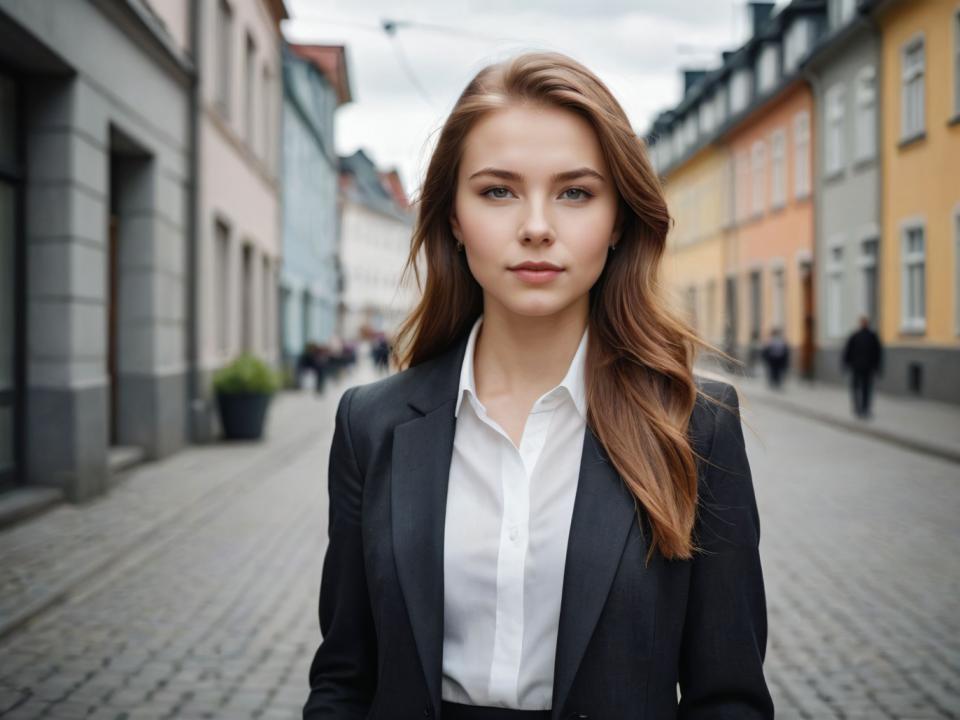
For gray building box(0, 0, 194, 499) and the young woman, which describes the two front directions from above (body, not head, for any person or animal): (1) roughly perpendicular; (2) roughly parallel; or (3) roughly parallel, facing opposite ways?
roughly perpendicular

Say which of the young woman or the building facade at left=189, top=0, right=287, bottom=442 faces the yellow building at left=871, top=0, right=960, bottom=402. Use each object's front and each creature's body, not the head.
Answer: the building facade

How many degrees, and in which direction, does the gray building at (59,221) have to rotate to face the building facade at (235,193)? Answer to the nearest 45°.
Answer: approximately 135° to its left

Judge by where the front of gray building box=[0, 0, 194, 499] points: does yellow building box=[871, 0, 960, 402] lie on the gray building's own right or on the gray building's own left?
on the gray building's own left

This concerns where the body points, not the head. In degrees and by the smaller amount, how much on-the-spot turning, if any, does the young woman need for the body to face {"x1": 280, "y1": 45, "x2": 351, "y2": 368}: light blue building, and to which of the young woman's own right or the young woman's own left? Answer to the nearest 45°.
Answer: approximately 180°

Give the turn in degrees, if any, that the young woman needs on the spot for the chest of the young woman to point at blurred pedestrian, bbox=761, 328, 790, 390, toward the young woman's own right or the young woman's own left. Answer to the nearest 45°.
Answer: approximately 180°

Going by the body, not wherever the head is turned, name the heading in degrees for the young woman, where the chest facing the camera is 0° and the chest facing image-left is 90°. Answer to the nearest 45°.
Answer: approximately 0°

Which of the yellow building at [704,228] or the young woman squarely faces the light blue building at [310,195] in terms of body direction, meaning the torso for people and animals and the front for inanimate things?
the yellow building

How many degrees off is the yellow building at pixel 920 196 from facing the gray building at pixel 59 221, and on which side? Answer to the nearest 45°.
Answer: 0° — it already faces it

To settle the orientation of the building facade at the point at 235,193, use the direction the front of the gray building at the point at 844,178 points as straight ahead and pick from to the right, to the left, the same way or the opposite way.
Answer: the opposite way

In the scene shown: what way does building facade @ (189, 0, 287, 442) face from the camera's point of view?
to the viewer's right

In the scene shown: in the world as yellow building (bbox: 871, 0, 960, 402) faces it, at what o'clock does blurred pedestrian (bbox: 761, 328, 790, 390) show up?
The blurred pedestrian is roughly at 3 o'clock from the yellow building.

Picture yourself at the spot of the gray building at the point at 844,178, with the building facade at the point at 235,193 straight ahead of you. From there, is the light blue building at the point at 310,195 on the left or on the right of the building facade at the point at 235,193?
right

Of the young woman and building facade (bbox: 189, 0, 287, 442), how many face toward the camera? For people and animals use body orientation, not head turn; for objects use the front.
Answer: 1
